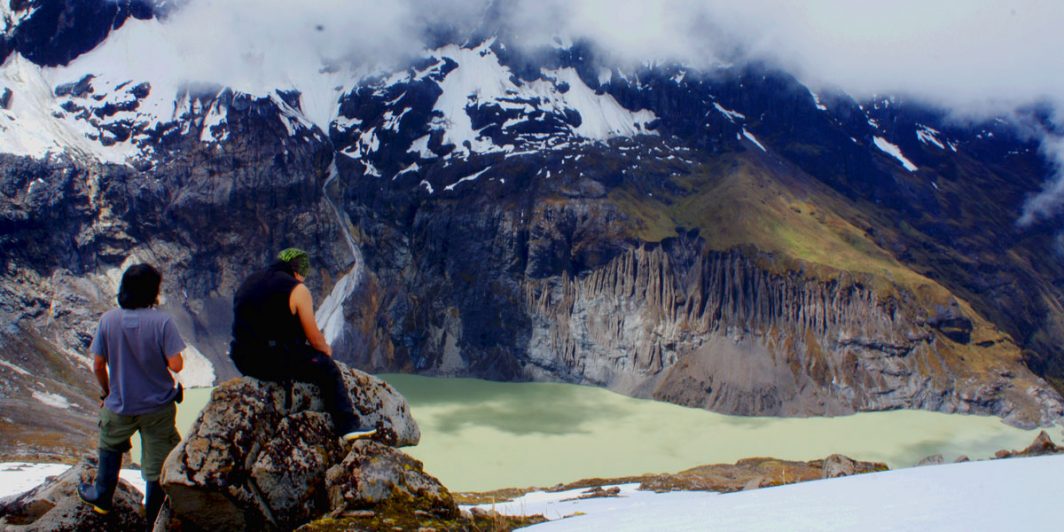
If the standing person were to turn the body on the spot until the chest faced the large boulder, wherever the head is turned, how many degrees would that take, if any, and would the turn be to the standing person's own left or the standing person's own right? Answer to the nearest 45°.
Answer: approximately 90° to the standing person's own right

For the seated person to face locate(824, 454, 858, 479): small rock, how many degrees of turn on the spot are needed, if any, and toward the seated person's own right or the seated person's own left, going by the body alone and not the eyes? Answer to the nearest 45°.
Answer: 0° — they already face it

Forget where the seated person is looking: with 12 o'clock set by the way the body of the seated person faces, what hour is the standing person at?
The standing person is roughly at 8 o'clock from the seated person.

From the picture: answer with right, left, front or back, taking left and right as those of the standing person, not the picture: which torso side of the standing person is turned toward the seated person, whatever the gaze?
right

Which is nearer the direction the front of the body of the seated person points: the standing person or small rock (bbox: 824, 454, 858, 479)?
the small rock

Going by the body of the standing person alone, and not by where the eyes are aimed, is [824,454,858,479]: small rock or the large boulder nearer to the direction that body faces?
the small rock

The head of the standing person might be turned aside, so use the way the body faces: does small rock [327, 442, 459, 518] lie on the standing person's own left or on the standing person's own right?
on the standing person's own right

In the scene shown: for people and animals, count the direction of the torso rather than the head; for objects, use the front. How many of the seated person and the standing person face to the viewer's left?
0

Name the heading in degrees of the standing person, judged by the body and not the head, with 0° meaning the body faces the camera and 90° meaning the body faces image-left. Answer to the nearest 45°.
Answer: approximately 180°

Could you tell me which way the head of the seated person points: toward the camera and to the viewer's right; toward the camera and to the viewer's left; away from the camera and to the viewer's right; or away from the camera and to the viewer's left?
away from the camera and to the viewer's right

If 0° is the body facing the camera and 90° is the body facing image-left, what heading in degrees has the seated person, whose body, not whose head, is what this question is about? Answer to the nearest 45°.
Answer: approximately 225°

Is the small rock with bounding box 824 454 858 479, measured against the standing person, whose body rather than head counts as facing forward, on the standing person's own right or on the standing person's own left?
on the standing person's own right
